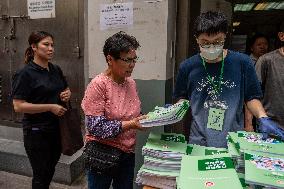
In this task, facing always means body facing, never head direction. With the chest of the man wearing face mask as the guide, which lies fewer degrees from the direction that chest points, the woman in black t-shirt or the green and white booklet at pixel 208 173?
the green and white booklet

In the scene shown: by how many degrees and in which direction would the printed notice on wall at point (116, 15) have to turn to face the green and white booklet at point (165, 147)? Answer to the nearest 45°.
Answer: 0° — it already faces it

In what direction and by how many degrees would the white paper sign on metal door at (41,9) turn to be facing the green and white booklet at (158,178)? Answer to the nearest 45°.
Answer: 0° — it already faces it

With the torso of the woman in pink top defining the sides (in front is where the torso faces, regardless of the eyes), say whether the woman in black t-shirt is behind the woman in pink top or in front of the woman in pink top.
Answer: behind

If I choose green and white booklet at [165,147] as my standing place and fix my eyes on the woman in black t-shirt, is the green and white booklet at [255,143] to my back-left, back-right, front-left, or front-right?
back-right

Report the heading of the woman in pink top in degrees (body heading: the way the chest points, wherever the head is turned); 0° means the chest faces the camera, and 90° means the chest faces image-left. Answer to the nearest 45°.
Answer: approximately 315°

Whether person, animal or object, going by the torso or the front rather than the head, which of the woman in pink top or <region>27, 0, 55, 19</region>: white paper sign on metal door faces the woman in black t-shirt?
the white paper sign on metal door

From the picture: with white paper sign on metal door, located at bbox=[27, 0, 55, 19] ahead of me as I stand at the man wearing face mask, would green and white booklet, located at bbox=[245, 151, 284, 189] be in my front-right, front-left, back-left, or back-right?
back-left

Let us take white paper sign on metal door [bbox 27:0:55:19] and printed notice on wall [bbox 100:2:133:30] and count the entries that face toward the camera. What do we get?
2

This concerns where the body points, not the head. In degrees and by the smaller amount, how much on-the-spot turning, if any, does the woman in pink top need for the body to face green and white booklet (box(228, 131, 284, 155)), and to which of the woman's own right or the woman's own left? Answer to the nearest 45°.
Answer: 0° — they already face it

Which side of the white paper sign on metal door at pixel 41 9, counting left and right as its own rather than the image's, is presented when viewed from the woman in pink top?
front
